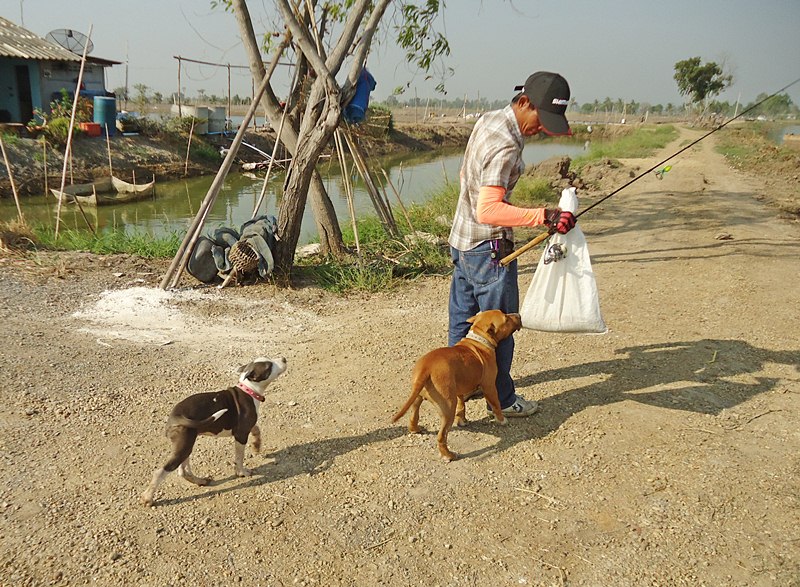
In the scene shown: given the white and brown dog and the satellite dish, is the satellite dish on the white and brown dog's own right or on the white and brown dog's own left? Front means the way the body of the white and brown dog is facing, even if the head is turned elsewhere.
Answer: on the white and brown dog's own left

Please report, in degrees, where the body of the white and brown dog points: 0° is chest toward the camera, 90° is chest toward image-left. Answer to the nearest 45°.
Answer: approximately 225°

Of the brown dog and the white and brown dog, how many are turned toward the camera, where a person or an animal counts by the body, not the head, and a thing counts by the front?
0

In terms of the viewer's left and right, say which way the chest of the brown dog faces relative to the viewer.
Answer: facing away from the viewer and to the right of the viewer

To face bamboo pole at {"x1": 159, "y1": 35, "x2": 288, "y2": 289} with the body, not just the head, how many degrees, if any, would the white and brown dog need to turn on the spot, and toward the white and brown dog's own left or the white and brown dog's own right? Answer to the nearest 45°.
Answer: approximately 45° to the white and brown dog's own left

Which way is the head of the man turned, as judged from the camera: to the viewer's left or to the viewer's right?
to the viewer's right

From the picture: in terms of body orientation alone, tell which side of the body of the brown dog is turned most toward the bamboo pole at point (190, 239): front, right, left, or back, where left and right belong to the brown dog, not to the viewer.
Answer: left

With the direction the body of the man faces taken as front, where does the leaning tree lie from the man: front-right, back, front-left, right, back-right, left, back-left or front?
back-left

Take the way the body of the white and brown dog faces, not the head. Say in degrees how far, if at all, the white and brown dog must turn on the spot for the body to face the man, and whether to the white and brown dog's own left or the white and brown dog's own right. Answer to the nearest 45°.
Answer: approximately 45° to the white and brown dog's own right

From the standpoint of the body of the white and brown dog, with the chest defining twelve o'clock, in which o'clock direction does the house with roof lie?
The house with roof is roughly at 10 o'clock from the white and brown dog.

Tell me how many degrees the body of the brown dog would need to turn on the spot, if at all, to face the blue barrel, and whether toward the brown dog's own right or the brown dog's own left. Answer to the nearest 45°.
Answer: approximately 90° to the brown dog's own left

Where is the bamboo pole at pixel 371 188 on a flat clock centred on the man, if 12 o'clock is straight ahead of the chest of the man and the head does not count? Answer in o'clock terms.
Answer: The bamboo pole is roughly at 8 o'clock from the man.

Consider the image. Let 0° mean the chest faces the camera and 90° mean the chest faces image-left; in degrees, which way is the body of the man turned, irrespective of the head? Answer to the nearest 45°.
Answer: approximately 270°
